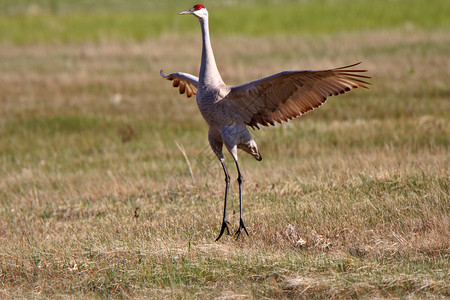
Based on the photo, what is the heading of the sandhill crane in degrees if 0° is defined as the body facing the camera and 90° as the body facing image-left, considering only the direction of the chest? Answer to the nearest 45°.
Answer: approximately 45°
